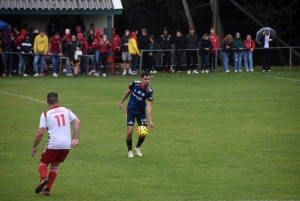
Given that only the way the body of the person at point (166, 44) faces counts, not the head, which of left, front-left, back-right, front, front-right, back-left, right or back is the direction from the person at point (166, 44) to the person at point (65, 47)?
right

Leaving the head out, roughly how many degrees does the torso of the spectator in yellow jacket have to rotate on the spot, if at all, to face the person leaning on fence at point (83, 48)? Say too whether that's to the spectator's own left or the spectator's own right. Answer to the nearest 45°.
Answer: approximately 90° to the spectator's own left

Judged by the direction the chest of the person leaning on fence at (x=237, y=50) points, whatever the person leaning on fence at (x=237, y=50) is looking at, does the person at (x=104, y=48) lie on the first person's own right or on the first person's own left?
on the first person's own right

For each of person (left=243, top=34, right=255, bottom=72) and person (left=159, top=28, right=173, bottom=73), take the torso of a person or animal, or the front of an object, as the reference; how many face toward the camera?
2

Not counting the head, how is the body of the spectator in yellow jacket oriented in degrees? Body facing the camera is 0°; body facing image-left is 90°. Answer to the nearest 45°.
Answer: approximately 0°

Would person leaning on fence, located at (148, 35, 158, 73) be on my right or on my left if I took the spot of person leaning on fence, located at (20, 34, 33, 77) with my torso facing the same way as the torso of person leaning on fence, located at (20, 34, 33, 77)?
on my left

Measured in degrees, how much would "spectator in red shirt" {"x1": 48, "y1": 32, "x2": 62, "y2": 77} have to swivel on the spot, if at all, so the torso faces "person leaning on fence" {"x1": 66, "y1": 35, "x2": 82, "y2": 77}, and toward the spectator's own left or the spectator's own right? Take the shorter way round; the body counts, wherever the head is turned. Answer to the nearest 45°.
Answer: approximately 45° to the spectator's own left

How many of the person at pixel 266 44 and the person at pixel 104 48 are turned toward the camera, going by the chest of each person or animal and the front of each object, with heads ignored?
2

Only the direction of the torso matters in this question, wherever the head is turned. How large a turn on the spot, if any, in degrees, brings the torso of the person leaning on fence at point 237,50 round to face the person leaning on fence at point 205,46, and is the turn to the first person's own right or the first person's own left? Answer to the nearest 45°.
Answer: approximately 45° to the first person's own right
